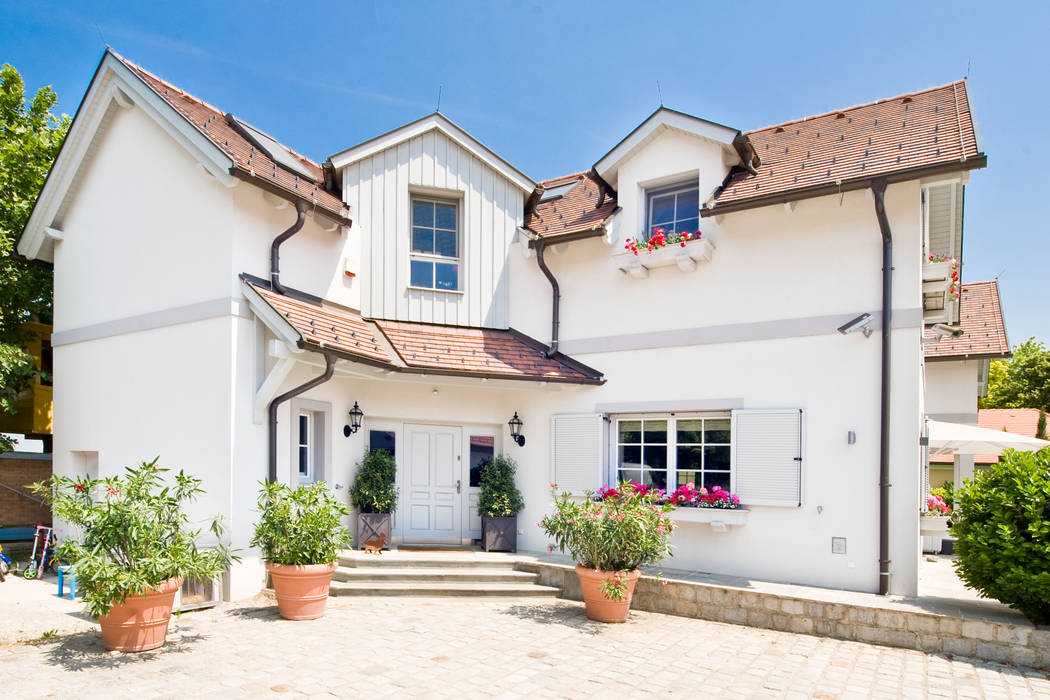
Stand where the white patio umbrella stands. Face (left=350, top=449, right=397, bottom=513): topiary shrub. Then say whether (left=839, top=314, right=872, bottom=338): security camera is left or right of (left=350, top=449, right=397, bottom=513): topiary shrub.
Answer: left

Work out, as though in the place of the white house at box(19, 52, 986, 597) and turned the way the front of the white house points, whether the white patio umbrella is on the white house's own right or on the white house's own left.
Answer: on the white house's own left

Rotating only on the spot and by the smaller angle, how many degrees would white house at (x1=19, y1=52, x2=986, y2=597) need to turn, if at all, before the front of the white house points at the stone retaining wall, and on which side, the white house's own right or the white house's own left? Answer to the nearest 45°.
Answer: approximately 45° to the white house's own left

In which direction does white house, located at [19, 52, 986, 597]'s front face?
toward the camera

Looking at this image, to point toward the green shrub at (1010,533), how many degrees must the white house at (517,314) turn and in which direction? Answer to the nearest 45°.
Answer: approximately 45° to its left
